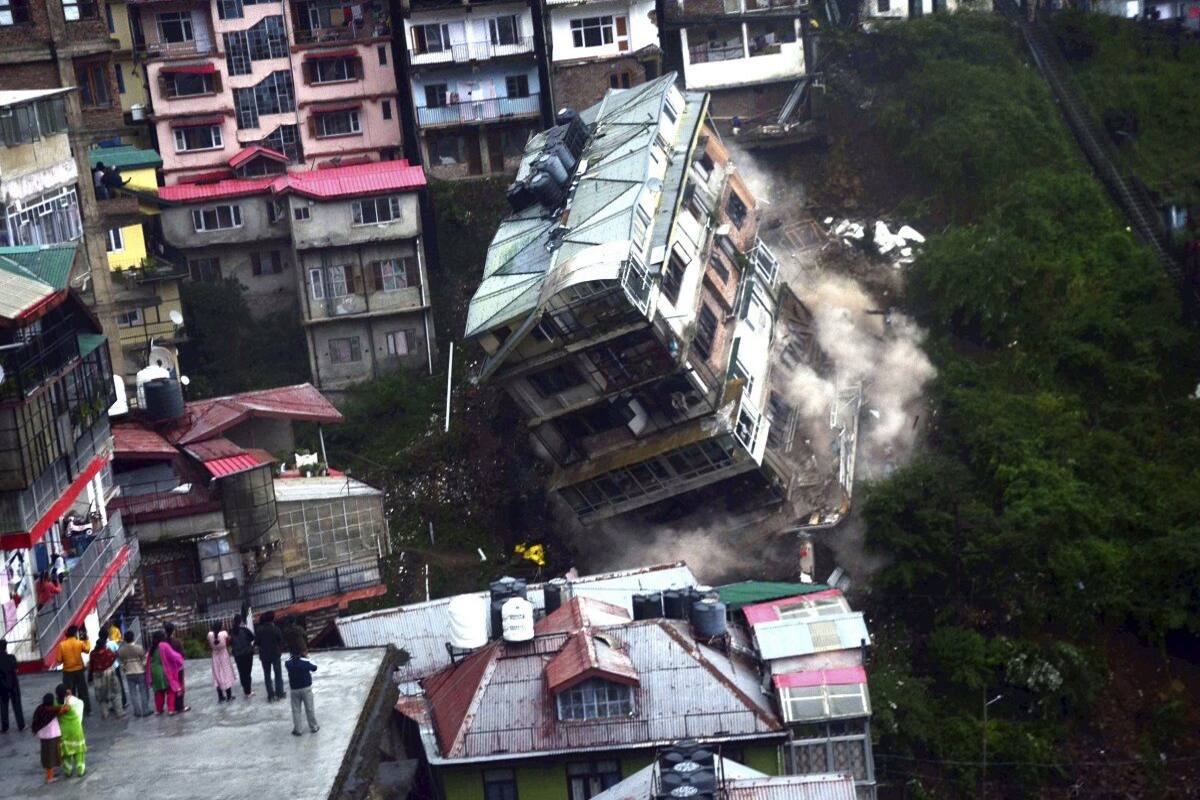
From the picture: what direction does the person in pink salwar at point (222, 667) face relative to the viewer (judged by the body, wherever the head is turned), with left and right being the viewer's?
facing away from the viewer

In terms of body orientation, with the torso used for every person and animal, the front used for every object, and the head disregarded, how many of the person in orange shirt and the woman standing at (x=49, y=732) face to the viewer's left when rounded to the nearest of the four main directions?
0

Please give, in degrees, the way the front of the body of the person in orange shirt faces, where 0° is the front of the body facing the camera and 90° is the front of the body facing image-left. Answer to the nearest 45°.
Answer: approximately 225°

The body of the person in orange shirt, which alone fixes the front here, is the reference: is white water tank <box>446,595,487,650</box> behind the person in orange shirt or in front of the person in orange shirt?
in front

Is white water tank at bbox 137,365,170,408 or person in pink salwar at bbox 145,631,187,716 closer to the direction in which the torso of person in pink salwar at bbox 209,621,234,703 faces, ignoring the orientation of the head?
the white water tank

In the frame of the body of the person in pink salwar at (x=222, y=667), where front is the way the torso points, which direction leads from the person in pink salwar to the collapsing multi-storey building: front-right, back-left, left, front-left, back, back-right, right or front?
front-right

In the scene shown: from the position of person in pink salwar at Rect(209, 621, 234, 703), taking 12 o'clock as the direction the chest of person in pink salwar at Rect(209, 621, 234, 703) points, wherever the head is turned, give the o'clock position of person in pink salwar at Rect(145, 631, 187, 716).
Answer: person in pink salwar at Rect(145, 631, 187, 716) is roughly at 9 o'clock from person in pink salwar at Rect(209, 621, 234, 703).

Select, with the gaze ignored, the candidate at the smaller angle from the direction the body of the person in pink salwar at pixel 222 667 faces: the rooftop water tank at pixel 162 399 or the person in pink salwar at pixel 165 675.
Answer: the rooftop water tank

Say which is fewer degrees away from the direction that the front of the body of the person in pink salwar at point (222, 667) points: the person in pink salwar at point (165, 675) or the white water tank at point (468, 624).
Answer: the white water tank

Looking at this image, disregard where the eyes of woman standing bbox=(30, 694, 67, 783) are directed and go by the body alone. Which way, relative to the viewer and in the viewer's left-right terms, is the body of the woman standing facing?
facing away from the viewer and to the right of the viewer
